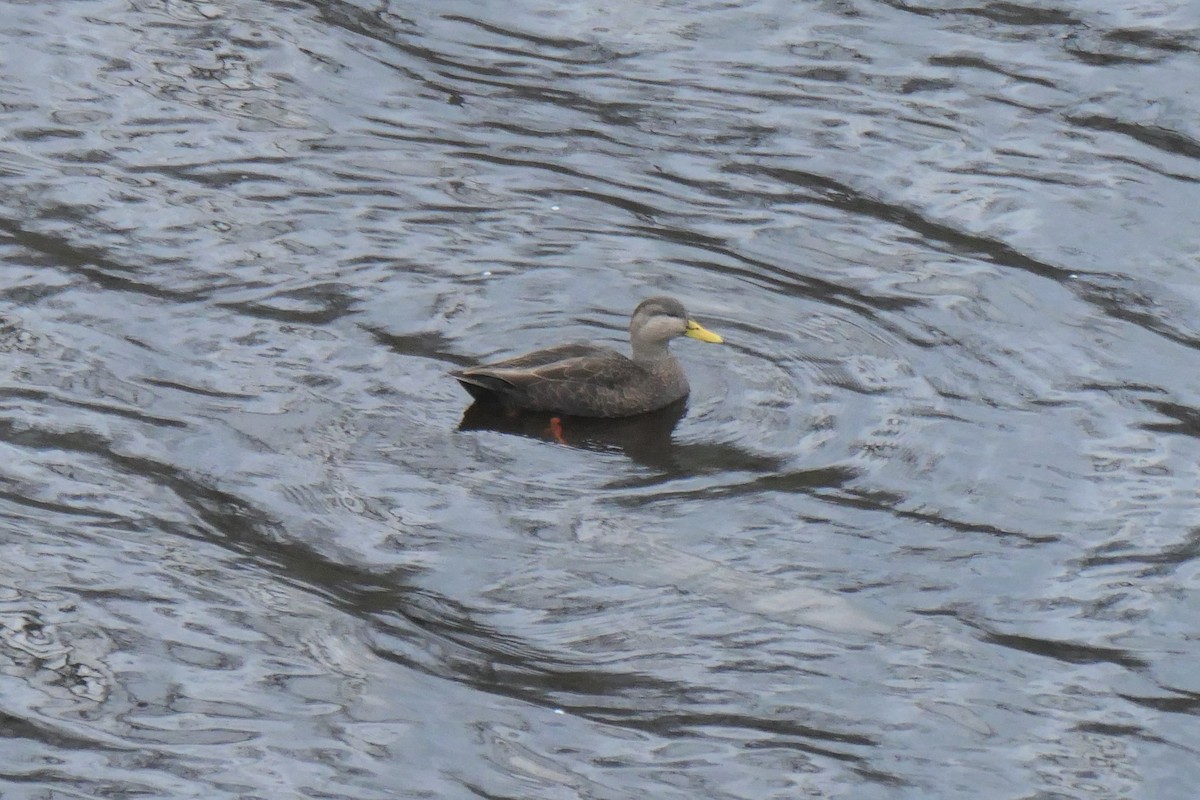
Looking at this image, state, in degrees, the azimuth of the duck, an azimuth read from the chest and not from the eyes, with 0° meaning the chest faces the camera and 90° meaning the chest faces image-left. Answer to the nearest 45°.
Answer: approximately 270°
